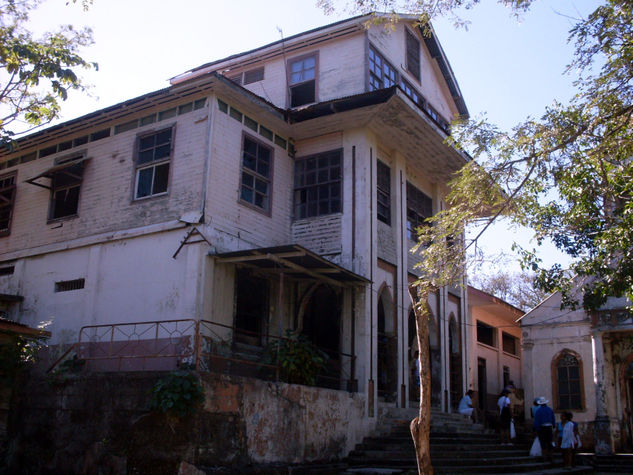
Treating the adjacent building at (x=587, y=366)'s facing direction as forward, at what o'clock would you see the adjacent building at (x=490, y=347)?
the adjacent building at (x=490, y=347) is roughly at 5 o'clock from the adjacent building at (x=587, y=366).

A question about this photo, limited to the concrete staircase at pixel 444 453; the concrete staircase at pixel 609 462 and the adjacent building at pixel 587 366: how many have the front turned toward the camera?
3

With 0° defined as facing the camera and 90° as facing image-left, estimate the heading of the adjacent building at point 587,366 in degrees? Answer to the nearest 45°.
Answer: approximately 0°

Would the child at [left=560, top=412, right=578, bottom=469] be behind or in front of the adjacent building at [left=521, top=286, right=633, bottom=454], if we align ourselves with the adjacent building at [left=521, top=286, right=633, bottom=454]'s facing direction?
in front

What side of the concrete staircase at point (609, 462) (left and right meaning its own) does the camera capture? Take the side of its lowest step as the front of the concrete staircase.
front

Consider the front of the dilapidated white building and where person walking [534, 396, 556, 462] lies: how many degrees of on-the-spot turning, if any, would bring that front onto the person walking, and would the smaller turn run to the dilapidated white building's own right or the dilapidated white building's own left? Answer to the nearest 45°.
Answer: approximately 45° to the dilapidated white building's own left

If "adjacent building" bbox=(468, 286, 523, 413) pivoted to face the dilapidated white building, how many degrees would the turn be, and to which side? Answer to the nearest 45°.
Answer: approximately 45° to its right

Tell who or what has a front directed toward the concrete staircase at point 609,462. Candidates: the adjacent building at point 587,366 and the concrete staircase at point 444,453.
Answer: the adjacent building

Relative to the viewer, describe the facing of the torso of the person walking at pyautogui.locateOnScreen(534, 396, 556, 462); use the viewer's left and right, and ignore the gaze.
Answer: facing away from the viewer

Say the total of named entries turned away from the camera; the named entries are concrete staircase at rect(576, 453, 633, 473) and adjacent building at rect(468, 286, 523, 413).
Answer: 0

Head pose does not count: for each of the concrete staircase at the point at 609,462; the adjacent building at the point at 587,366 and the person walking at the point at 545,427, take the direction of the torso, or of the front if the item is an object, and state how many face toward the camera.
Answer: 2
